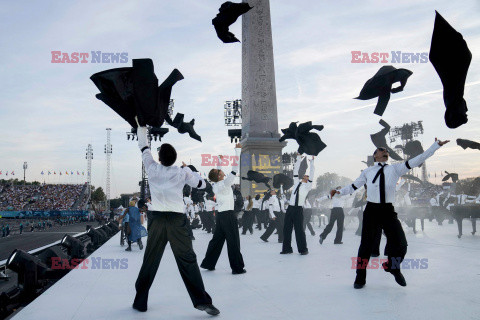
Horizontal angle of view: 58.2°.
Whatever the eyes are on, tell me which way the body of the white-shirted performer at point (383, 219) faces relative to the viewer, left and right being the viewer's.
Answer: facing the viewer

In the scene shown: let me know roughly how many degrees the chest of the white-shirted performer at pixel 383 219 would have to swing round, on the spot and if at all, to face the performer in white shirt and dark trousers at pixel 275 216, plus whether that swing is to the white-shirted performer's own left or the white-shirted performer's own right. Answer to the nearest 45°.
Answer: approximately 135° to the white-shirted performer's own right

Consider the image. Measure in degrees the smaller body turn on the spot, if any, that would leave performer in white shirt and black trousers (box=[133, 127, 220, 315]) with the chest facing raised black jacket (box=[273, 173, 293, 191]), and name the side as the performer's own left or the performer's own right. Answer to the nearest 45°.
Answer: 0° — they already face it

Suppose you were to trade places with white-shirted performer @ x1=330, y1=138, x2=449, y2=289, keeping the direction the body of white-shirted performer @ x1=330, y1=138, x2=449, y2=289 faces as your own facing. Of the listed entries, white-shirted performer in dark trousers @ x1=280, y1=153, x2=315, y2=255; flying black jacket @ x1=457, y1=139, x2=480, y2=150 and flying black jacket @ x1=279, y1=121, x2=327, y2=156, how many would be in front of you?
0

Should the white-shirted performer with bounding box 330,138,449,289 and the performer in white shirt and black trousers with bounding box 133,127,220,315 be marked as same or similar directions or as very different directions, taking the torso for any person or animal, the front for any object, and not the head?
very different directions

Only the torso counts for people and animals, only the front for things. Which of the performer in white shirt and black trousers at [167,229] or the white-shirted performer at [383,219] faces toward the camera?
the white-shirted performer at [383,219]

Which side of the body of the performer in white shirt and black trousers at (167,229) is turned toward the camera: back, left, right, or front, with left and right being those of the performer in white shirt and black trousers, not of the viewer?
back

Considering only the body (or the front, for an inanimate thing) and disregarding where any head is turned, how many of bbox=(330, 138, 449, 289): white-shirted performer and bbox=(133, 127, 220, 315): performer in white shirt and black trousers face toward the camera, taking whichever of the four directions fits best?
1

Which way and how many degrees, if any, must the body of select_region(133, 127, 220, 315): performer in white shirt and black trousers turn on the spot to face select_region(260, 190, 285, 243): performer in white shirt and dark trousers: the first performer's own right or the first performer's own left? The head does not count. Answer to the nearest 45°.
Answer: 0° — they already face them

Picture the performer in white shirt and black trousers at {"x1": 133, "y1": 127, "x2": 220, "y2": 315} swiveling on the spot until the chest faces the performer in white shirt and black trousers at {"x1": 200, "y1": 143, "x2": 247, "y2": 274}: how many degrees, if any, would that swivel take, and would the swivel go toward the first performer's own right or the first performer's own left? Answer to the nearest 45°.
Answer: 0° — they already face them

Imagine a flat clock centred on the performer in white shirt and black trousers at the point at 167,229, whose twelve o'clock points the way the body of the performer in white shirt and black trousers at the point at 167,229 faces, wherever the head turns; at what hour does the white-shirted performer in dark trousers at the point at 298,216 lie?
the white-shirted performer in dark trousers at the point at 298,216 is roughly at 1 o'clock from the performer in white shirt and black trousers at the point at 167,229.

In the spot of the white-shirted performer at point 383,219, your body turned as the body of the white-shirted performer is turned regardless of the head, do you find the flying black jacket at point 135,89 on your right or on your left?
on your right
